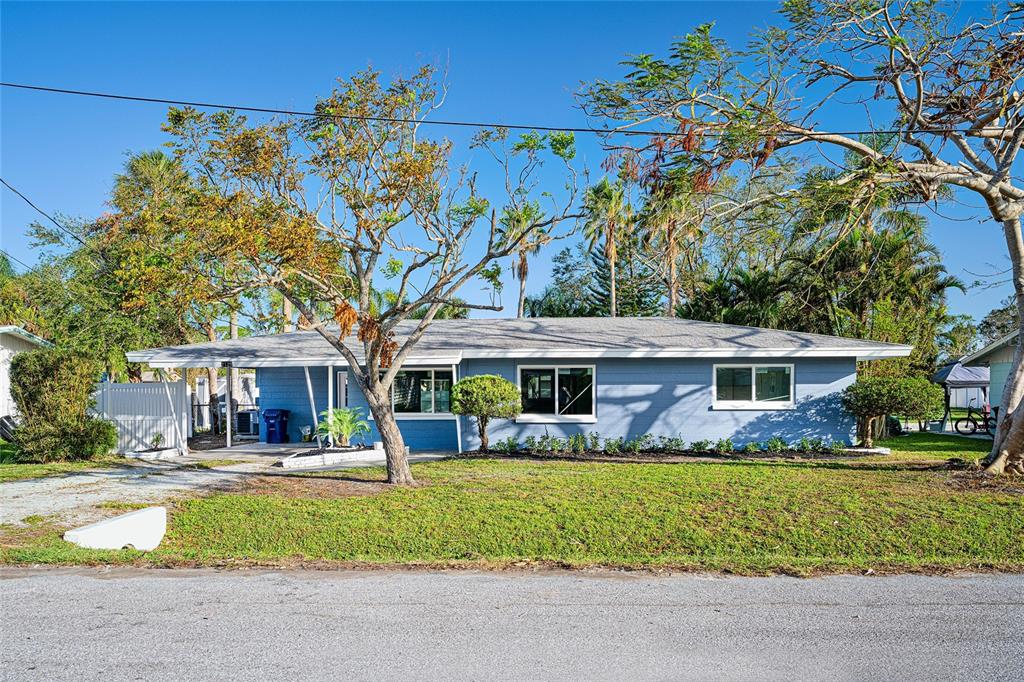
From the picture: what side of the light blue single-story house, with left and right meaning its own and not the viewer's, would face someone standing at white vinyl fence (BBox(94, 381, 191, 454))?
right

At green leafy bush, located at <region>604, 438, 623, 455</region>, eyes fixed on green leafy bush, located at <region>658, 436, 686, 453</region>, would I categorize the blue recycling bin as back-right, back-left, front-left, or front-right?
back-left

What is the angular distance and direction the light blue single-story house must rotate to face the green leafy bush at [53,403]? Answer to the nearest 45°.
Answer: approximately 90° to its right

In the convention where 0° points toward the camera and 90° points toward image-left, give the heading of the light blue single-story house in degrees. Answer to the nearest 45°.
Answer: approximately 0°
